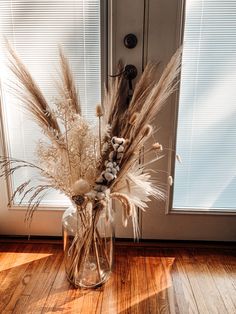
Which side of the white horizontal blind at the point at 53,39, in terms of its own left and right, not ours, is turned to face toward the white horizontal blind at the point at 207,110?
left

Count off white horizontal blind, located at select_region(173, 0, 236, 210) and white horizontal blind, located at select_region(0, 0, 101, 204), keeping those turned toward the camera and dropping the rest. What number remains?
2

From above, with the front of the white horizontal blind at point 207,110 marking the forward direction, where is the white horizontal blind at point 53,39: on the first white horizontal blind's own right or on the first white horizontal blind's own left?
on the first white horizontal blind's own right
